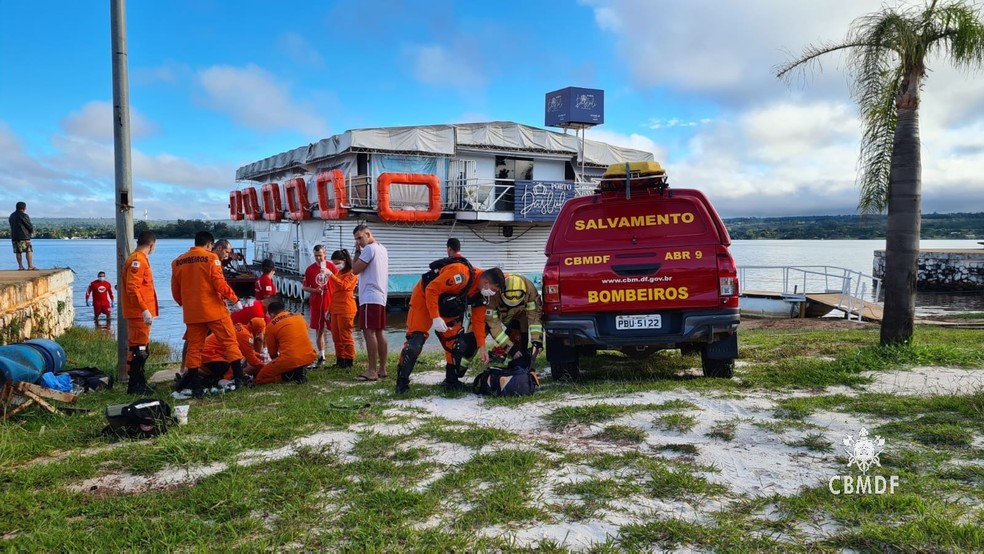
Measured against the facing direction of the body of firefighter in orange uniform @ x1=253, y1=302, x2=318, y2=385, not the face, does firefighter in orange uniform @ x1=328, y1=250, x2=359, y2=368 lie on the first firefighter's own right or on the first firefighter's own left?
on the first firefighter's own right

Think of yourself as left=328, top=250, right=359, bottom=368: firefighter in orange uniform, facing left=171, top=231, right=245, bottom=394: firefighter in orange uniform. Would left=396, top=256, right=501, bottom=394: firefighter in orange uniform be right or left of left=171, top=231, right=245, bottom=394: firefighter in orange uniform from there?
left

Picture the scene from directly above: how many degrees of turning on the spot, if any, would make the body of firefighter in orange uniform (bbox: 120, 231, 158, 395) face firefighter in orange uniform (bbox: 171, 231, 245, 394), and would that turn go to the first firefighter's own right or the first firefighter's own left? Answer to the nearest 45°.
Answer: approximately 45° to the first firefighter's own right

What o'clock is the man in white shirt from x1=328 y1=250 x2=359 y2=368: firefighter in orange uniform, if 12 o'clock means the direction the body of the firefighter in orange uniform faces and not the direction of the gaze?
The man in white shirt is roughly at 10 o'clock from the firefighter in orange uniform.

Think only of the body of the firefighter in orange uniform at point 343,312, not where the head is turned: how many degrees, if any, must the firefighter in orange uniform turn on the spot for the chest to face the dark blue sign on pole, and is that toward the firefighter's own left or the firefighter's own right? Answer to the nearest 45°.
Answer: approximately 180°

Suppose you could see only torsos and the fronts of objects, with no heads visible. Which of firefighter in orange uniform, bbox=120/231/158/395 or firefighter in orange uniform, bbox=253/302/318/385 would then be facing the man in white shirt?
firefighter in orange uniform, bbox=120/231/158/395

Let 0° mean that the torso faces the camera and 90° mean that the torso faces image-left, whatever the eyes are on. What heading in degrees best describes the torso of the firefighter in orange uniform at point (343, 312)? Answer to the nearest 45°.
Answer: approximately 45°

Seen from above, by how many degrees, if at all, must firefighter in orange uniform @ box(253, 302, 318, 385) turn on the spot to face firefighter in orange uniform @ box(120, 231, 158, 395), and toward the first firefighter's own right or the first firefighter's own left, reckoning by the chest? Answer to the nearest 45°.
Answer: approximately 45° to the first firefighter's own left

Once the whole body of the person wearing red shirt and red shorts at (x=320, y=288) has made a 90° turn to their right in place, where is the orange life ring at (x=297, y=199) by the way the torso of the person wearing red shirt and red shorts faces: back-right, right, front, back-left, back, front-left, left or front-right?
right

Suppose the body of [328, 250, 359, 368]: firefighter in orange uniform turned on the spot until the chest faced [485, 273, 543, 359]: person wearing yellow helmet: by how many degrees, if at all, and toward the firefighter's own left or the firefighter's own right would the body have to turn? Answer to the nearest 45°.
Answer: approximately 90° to the firefighter's own left
